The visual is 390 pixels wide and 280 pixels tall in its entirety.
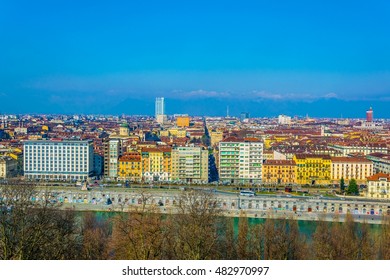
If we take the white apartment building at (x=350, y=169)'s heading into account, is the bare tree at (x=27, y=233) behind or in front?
in front

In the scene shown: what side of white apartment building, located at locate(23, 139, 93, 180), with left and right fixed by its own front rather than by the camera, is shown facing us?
front

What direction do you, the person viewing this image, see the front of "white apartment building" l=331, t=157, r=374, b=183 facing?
facing the viewer

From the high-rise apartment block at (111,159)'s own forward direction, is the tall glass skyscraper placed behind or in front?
behind

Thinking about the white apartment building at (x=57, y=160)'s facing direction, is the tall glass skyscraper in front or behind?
behind

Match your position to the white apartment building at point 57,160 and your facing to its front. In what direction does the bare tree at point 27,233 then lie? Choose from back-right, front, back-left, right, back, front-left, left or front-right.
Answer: front

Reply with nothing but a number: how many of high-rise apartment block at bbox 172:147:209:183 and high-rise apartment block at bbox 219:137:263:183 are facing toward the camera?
2

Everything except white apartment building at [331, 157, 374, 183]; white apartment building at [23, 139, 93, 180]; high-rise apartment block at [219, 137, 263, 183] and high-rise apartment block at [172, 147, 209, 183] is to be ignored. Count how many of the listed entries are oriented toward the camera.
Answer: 4

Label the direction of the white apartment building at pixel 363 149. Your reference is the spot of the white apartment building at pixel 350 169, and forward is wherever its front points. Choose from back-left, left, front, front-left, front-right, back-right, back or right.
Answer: back

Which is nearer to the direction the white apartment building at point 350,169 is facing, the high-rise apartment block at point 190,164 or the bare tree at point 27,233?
the bare tree

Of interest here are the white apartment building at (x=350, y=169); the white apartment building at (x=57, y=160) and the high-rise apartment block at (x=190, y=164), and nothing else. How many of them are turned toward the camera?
3

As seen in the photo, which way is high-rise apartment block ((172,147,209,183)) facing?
toward the camera

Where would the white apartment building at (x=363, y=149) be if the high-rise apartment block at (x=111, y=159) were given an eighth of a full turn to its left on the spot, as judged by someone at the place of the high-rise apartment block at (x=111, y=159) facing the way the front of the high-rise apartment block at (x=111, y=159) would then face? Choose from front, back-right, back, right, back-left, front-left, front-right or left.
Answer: front-left

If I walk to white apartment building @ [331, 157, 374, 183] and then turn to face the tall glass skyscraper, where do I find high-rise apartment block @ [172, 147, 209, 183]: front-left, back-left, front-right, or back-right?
front-left

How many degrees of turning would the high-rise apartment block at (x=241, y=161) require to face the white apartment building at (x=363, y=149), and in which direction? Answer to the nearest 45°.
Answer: approximately 135° to its left
